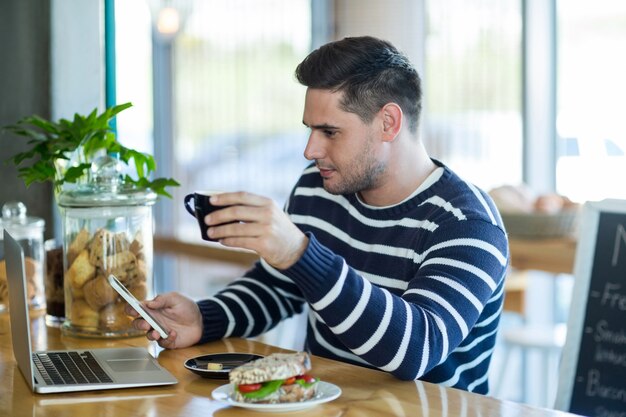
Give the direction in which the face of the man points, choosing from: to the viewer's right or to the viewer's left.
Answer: to the viewer's left

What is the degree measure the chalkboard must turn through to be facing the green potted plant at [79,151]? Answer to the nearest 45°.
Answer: approximately 90° to its right

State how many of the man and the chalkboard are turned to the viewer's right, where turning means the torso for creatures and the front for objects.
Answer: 0

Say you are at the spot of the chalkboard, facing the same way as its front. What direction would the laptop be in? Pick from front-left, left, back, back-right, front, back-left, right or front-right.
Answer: front-right

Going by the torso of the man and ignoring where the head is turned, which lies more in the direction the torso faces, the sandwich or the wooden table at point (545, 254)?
the sandwich

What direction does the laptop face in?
to the viewer's right

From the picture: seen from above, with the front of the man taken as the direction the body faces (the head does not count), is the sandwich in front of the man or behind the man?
in front

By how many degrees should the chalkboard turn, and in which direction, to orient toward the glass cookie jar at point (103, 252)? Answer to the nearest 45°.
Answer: approximately 90° to its right

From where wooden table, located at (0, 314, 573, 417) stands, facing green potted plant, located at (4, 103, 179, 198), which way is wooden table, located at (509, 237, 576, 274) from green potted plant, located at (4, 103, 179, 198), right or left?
right

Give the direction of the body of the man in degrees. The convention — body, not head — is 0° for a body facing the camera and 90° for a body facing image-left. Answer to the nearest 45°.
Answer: approximately 45°

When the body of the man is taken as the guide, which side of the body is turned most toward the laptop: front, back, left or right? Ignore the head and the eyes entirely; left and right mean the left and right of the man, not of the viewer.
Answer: front
